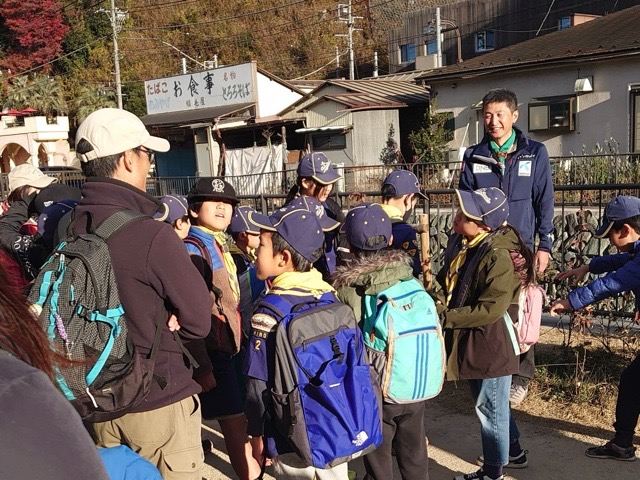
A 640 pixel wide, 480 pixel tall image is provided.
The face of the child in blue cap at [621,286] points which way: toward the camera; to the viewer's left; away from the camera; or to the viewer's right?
to the viewer's left

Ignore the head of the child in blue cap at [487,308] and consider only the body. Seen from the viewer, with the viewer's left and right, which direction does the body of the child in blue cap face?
facing to the left of the viewer

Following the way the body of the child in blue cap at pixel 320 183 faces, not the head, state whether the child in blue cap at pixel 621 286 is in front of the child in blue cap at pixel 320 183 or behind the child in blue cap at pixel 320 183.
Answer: in front

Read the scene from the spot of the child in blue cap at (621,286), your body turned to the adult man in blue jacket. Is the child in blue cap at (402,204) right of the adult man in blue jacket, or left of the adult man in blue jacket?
left

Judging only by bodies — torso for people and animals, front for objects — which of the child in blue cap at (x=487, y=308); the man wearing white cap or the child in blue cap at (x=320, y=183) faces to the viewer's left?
the child in blue cap at (x=487, y=308)

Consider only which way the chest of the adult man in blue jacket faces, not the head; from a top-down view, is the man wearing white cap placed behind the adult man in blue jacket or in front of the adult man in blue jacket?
in front

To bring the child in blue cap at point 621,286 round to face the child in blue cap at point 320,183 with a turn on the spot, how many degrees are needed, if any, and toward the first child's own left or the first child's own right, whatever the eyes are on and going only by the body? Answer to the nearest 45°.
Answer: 0° — they already face them

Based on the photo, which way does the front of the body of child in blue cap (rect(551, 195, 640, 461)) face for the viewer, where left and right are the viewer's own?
facing to the left of the viewer

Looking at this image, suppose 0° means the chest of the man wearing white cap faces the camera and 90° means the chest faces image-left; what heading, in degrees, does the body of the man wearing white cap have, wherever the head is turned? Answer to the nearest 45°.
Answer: approximately 225°

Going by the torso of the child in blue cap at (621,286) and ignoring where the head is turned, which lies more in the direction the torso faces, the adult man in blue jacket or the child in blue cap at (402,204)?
the child in blue cap

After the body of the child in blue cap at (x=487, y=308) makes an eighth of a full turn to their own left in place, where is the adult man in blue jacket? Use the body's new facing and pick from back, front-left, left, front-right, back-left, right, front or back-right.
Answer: back-right

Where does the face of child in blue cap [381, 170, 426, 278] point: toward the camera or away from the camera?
away from the camera

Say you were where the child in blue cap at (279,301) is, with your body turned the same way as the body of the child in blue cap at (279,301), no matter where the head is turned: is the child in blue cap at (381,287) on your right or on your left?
on your right

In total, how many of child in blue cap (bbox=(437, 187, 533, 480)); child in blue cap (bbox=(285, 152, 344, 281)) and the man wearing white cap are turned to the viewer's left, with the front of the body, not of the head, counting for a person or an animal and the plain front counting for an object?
1

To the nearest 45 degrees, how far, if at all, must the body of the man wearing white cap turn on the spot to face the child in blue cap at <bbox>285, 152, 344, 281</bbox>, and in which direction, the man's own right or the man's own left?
0° — they already face them

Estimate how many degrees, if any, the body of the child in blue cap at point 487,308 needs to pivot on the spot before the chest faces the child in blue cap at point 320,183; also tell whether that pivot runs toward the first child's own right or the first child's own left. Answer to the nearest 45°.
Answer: approximately 45° to the first child's own right

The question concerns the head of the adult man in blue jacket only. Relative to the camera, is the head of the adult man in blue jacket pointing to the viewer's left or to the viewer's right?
to the viewer's left
